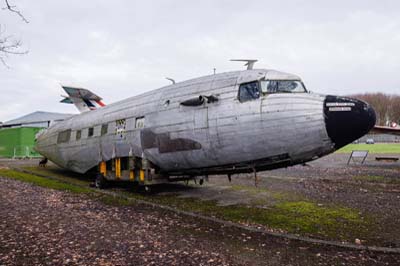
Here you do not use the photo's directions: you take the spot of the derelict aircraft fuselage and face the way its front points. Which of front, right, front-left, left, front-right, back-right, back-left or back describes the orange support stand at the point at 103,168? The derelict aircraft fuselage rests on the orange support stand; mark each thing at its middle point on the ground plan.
back

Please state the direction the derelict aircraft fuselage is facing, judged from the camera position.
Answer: facing the viewer and to the right of the viewer

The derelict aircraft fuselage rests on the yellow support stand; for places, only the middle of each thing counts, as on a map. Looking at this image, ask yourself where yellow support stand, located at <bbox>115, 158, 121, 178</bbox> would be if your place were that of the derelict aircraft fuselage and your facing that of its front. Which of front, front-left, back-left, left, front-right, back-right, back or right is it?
back
